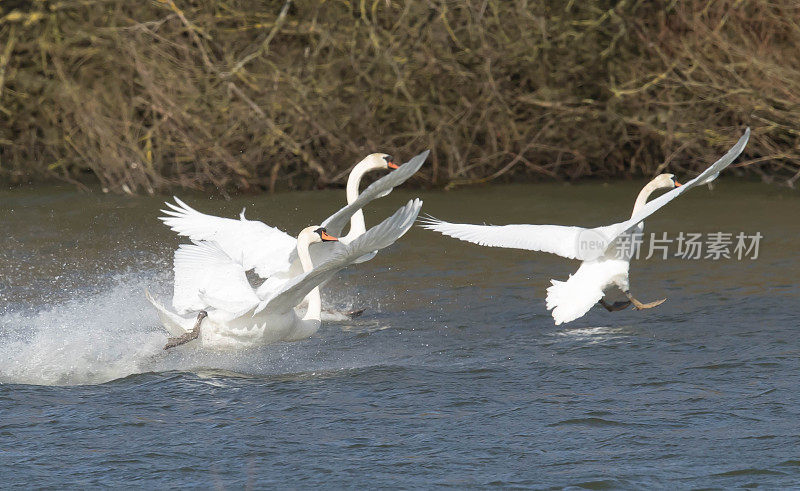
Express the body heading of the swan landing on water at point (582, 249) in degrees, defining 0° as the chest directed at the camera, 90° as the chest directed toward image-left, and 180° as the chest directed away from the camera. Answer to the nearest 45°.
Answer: approximately 225°

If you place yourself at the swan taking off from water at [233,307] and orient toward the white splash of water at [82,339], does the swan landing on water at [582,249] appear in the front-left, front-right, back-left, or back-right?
back-right

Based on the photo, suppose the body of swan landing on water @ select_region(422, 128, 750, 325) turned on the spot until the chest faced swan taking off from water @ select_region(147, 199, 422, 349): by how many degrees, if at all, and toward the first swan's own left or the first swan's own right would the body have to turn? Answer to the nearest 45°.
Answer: approximately 180°

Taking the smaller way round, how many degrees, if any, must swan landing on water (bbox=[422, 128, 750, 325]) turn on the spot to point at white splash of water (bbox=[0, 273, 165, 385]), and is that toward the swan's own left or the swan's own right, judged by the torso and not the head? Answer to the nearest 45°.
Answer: approximately 135° to the swan's own left
